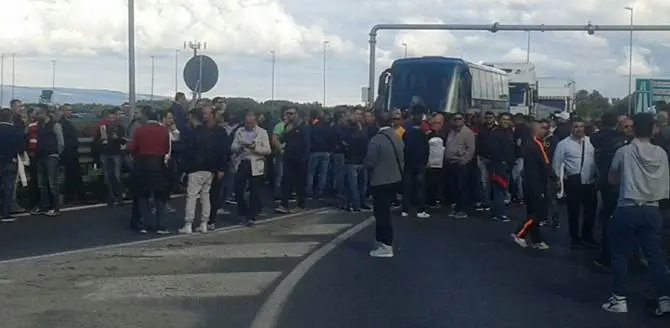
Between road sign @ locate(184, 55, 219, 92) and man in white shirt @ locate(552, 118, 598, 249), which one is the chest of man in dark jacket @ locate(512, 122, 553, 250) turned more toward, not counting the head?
the man in white shirt

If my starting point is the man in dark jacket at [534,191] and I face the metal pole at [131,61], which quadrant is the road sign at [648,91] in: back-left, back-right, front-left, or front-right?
front-right

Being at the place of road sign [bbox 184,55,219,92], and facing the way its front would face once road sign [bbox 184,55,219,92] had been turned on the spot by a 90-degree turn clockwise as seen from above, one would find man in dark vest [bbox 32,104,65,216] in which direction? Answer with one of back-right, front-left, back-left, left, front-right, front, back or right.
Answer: back-right

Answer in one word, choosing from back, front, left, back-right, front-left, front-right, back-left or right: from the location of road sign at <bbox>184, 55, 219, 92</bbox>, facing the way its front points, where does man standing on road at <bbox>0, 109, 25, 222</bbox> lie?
back-left

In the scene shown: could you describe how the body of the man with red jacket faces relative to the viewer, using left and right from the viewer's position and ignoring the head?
facing away from the viewer

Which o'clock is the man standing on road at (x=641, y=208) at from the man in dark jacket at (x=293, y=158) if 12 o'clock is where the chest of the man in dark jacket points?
The man standing on road is roughly at 10 o'clock from the man in dark jacket.

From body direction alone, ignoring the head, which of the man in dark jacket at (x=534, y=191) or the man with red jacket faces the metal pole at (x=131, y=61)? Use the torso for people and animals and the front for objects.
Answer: the man with red jacket

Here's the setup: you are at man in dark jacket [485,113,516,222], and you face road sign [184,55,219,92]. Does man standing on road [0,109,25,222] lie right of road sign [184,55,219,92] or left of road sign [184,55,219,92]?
left

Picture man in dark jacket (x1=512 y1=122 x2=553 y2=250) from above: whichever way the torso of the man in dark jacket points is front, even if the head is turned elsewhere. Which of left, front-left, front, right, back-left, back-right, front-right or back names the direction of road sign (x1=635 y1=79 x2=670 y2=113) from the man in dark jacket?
left

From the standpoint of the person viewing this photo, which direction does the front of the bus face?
facing the viewer and to the left of the viewer

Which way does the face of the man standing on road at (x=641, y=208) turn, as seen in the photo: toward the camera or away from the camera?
away from the camera

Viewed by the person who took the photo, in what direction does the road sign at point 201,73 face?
facing away from the viewer
